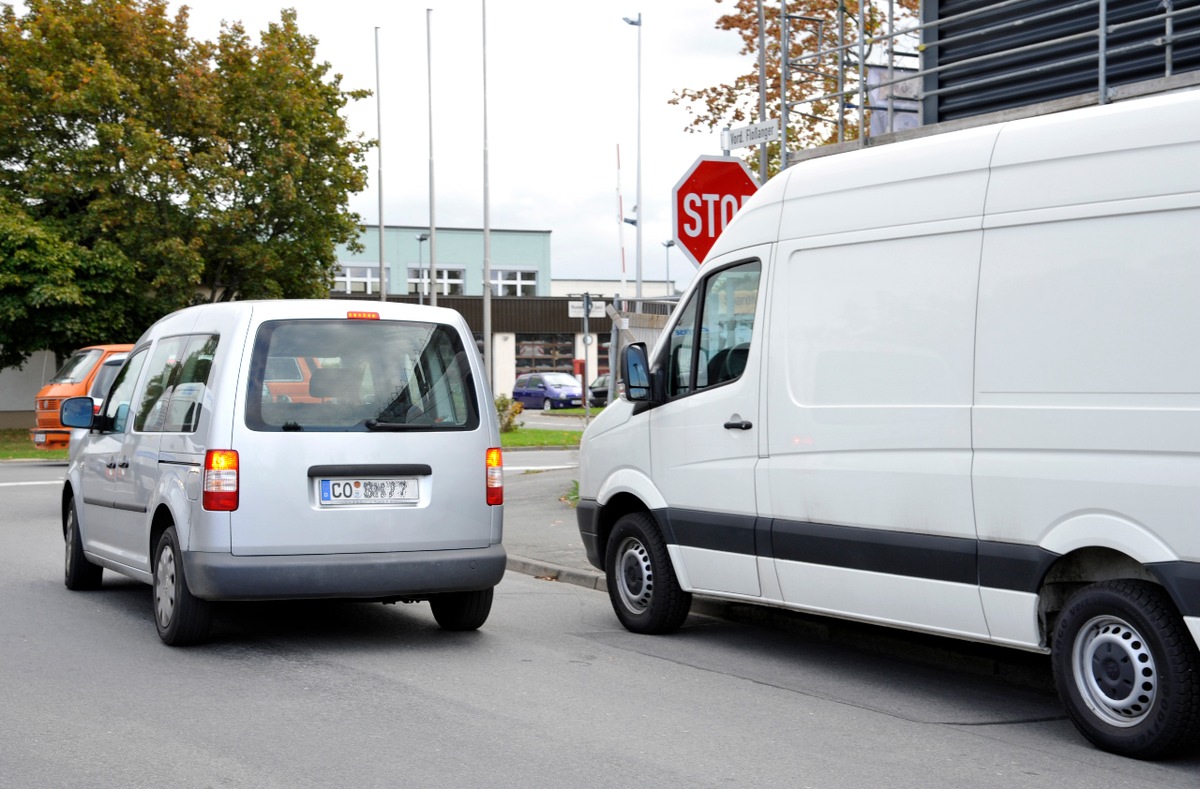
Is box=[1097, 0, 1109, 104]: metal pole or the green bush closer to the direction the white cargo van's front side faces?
the green bush

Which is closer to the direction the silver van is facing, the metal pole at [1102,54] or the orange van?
the orange van

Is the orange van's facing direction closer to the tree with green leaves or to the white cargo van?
the white cargo van

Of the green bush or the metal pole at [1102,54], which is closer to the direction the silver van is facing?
the green bush

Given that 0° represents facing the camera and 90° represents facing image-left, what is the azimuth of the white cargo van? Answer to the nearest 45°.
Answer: approximately 135°

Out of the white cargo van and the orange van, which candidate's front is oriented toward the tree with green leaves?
the white cargo van

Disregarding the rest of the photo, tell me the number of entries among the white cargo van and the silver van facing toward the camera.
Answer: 0

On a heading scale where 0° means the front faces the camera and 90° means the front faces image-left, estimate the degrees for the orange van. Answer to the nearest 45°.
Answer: approximately 45°

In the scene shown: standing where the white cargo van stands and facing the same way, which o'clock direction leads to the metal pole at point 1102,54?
The metal pole is roughly at 2 o'clock from the white cargo van.

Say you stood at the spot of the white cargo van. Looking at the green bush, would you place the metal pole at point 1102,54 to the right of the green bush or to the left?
right

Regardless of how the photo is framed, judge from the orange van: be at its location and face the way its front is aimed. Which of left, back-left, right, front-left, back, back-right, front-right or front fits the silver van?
front-left

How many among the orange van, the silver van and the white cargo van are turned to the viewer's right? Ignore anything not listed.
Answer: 0

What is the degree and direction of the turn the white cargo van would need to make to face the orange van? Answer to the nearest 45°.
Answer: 0° — it already faces it

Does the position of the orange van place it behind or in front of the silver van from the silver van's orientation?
in front

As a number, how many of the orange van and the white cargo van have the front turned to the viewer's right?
0

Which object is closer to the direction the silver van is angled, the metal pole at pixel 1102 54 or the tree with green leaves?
the tree with green leaves
